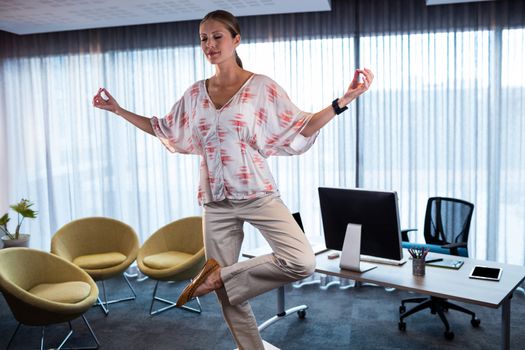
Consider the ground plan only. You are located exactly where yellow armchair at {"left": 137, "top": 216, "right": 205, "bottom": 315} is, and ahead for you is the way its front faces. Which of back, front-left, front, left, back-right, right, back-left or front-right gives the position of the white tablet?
left

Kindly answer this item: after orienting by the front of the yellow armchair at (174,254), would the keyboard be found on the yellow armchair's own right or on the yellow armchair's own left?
on the yellow armchair's own left

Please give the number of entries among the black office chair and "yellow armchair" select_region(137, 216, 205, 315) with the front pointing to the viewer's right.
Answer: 0

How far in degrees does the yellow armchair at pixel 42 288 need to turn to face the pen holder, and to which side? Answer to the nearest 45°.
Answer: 0° — it already faces it

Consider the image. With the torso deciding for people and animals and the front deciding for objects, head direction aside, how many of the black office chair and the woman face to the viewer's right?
0

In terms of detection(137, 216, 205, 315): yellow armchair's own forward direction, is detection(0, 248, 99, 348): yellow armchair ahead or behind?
ahead

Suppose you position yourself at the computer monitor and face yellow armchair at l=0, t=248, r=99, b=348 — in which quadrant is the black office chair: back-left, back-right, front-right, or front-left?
back-right

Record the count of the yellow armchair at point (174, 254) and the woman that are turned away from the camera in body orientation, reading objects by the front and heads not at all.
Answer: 0

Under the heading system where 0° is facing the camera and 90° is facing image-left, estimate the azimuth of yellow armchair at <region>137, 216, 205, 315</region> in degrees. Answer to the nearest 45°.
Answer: approximately 45°

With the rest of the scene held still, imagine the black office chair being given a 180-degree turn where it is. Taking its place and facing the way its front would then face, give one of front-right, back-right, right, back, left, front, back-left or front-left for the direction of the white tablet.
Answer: back-right
